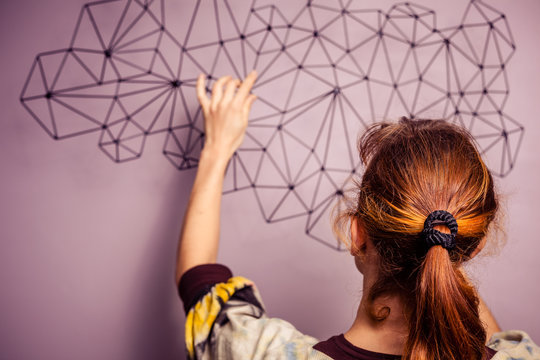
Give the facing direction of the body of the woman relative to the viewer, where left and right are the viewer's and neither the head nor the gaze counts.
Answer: facing away from the viewer
